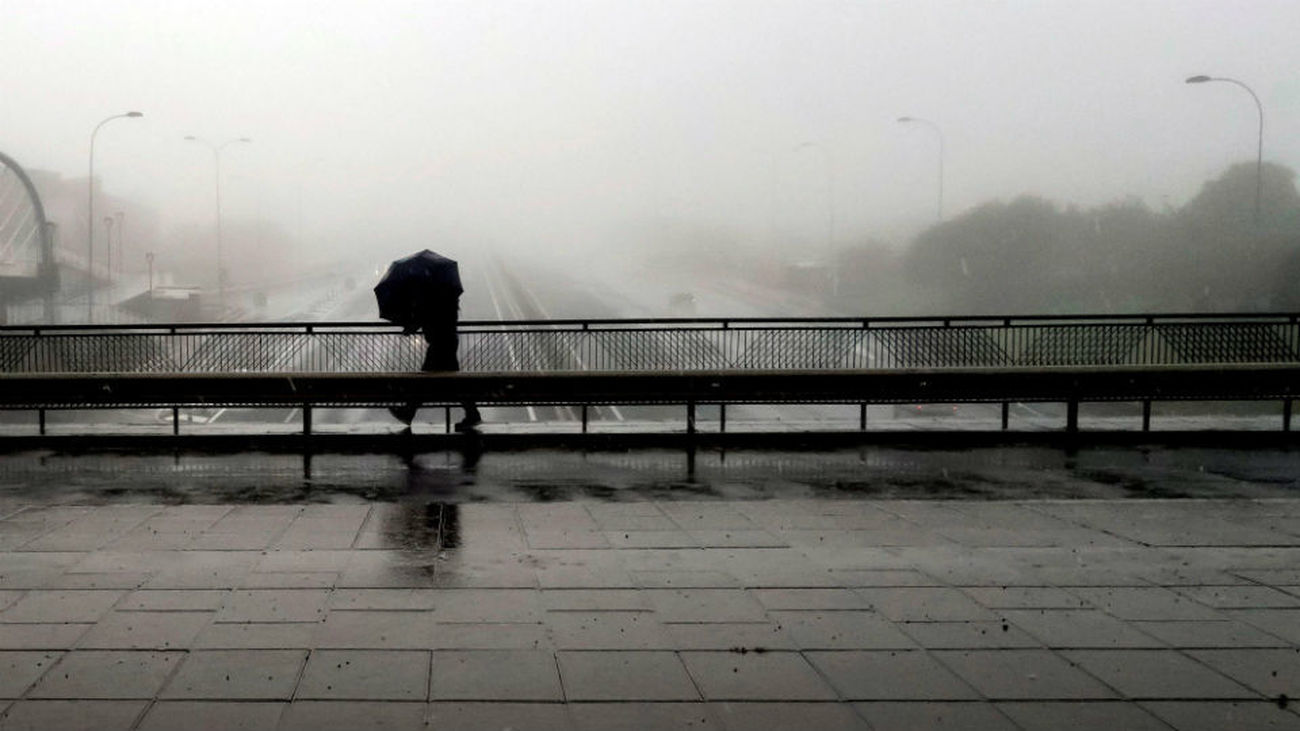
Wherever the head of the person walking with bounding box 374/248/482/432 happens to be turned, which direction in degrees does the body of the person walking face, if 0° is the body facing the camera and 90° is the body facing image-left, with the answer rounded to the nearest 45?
approximately 90°

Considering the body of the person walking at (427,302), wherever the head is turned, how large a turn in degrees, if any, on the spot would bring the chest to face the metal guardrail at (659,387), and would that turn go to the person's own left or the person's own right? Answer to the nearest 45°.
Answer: approximately 135° to the person's own left
